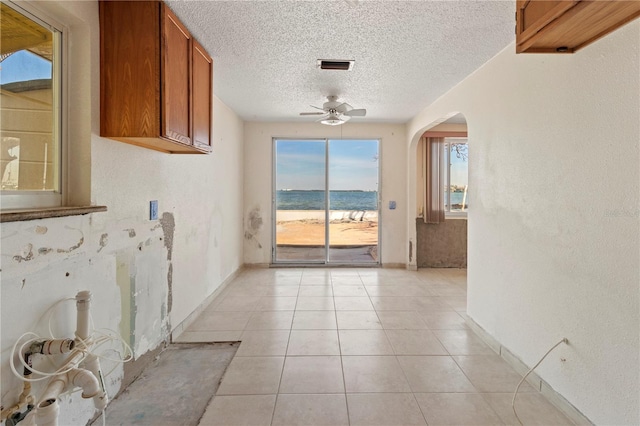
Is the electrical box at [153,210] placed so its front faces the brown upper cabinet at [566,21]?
yes

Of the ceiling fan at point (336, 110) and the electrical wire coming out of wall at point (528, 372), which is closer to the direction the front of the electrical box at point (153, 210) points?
the electrical wire coming out of wall

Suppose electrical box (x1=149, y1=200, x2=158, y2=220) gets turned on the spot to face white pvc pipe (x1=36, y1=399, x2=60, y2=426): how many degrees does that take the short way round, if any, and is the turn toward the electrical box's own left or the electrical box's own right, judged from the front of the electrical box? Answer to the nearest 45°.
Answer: approximately 45° to the electrical box's own right

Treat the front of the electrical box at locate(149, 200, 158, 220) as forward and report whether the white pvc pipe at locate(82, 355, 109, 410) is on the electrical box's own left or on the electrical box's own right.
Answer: on the electrical box's own right

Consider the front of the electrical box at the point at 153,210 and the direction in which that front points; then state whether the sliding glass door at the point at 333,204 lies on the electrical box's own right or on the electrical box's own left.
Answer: on the electrical box's own left

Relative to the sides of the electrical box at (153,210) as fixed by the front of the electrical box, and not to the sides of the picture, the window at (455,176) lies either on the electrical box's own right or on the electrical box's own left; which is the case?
on the electrical box's own left

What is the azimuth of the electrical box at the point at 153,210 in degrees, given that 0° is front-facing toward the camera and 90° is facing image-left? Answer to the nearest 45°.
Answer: approximately 315°

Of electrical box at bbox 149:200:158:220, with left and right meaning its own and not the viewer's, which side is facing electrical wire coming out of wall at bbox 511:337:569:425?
front
